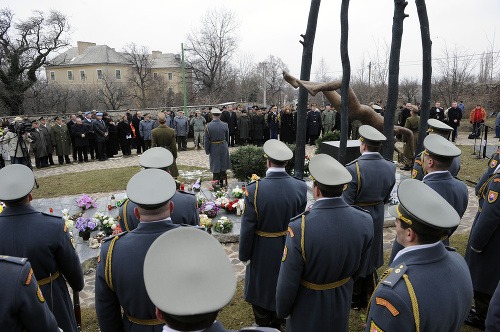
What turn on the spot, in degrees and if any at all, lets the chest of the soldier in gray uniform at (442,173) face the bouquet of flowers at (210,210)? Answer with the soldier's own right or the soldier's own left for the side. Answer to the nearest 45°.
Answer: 0° — they already face it

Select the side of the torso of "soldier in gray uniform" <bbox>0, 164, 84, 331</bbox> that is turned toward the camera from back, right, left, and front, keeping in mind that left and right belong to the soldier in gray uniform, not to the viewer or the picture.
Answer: back

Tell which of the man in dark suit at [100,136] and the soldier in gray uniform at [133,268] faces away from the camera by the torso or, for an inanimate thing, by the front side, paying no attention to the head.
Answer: the soldier in gray uniform

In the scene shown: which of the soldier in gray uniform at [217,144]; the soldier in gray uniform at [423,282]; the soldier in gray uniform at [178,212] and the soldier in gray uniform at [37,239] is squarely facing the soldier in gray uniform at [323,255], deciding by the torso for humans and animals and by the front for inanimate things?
the soldier in gray uniform at [423,282]

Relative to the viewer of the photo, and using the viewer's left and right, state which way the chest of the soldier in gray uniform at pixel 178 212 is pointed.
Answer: facing away from the viewer

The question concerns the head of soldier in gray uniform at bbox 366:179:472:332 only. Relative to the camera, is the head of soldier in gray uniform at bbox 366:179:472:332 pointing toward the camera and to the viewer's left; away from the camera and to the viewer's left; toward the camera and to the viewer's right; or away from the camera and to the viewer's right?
away from the camera and to the viewer's left

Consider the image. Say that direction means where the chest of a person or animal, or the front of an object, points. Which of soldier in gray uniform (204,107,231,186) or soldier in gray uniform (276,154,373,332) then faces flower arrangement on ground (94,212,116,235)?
soldier in gray uniform (276,154,373,332)

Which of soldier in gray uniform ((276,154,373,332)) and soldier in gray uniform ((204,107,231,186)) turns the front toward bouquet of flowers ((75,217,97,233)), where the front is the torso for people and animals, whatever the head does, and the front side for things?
soldier in gray uniform ((276,154,373,332))

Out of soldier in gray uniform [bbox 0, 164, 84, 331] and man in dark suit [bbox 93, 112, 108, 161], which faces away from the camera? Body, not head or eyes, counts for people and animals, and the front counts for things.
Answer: the soldier in gray uniform

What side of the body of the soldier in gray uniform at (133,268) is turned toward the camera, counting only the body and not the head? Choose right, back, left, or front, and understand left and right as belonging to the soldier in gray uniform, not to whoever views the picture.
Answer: back

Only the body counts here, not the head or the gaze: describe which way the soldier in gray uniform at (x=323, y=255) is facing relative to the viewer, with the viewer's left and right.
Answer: facing away from the viewer and to the left of the viewer

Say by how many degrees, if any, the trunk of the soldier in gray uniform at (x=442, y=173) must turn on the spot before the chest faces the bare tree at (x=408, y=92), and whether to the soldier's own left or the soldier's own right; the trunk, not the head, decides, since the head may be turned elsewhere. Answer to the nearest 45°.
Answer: approximately 45° to the soldier's own right

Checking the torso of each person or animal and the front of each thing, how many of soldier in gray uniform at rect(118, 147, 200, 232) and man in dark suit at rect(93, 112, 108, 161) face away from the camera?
1

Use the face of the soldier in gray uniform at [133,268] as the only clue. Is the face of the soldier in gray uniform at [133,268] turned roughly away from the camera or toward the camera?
away from the camera
